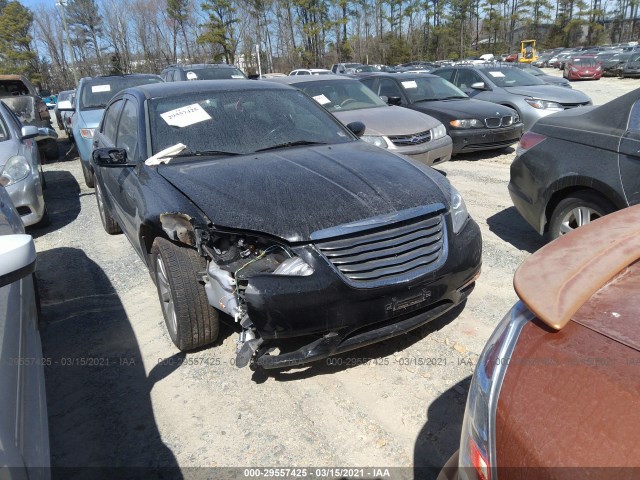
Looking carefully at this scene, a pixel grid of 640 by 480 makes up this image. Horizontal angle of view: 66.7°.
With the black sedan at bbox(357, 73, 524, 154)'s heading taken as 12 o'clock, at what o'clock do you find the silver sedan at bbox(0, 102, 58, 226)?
The silver sedan is roughly at 3 o'clock from the black sedan.

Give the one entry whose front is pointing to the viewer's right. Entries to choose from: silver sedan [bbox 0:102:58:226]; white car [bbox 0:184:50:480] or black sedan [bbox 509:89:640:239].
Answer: the black sedan

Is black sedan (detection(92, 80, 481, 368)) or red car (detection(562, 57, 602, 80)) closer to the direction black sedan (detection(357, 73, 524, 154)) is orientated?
the black sedan

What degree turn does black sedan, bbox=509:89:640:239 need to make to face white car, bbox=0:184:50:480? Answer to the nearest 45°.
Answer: approximately 135° to its right

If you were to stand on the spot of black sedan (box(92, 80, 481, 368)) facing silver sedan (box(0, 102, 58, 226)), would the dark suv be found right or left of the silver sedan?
right

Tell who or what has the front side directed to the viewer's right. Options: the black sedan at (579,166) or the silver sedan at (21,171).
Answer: the black sedan

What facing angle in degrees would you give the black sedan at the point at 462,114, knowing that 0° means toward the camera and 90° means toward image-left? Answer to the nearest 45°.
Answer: approximately 315°

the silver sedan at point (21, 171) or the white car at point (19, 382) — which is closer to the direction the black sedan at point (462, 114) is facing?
the white car
